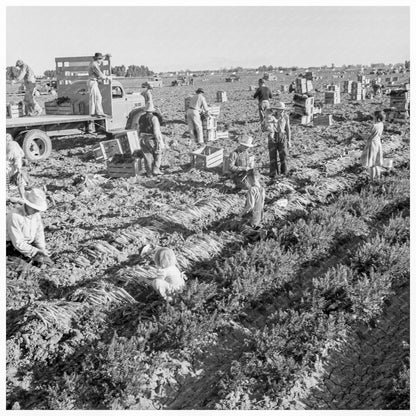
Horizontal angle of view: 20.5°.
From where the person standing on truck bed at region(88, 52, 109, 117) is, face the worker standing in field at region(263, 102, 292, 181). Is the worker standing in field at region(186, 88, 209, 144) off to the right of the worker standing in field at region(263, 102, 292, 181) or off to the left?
left

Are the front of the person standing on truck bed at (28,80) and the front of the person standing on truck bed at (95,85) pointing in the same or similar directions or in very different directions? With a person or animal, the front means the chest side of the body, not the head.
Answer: very different directions

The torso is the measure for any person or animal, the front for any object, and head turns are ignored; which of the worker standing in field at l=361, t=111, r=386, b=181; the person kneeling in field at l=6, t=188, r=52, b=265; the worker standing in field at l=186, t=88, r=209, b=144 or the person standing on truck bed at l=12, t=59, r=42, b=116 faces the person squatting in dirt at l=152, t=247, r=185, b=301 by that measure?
the person kneeling in field

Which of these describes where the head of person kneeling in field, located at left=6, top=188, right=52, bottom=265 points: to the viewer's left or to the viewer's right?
to the viewer's right
